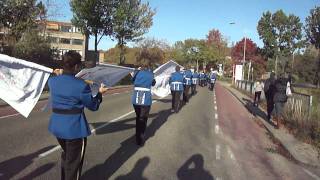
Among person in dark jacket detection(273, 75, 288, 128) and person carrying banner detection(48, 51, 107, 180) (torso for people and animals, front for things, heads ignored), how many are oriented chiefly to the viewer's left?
0

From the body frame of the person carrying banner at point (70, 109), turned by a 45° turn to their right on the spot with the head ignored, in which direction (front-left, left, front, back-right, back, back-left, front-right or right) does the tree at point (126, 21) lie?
left

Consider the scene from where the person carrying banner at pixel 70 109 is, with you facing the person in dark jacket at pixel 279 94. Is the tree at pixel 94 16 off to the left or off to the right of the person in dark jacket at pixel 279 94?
left

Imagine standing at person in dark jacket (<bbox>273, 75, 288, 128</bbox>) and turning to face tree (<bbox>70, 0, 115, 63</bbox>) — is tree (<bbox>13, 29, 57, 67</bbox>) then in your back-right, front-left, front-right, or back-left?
front-left

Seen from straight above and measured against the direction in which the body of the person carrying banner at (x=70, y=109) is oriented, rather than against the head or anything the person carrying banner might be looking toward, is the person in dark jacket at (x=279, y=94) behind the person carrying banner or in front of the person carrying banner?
in front

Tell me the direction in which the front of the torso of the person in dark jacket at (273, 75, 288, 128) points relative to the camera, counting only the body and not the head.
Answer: away from the camera

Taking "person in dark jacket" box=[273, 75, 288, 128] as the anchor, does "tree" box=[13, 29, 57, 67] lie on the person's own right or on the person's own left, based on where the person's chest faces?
on the person's own left

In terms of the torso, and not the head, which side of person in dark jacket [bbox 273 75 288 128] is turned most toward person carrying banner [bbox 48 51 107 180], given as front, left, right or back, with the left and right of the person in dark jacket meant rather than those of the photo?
back

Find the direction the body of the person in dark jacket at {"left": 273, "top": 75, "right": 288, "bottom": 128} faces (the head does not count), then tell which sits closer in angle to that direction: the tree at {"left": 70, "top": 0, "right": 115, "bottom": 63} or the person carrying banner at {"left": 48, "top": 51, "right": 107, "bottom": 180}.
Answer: the tree

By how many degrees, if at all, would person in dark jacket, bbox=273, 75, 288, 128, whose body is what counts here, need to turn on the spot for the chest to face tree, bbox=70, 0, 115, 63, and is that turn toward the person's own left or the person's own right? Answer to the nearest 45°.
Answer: approximately 45° to the person's own left

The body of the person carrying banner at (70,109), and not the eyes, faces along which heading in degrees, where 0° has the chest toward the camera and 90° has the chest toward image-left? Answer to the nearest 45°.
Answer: approximately 225°

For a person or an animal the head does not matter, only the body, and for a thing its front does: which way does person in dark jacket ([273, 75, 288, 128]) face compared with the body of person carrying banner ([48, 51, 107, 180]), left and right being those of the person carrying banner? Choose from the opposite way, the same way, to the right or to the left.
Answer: the same way

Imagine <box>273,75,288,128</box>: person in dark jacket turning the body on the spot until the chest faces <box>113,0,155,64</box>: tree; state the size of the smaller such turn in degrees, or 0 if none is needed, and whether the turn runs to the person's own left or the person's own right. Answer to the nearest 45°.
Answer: approximately 45° to the person's own left

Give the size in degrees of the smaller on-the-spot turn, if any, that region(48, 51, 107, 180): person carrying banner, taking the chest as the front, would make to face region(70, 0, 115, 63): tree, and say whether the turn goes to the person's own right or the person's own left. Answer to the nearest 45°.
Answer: approximately 45° to the person's own left

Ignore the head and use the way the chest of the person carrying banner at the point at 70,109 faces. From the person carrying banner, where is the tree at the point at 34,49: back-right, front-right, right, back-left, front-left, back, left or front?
front-left
